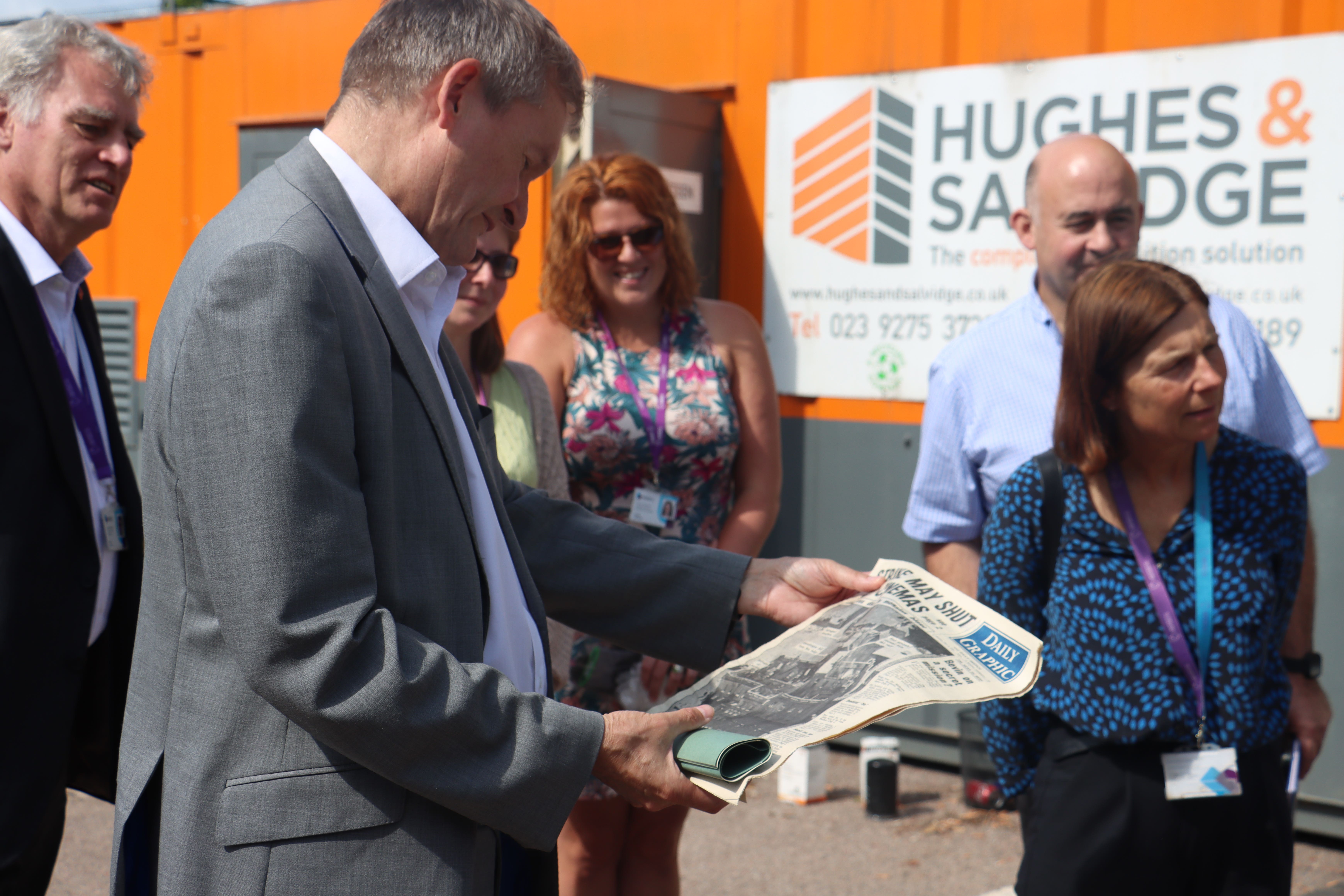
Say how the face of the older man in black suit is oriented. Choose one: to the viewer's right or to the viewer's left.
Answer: to the viewer's right

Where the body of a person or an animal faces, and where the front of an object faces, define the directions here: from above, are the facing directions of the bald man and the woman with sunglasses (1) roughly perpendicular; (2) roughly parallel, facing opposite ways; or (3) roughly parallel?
roughly parallel

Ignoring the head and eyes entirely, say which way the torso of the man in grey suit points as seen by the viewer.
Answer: to the viewer's right

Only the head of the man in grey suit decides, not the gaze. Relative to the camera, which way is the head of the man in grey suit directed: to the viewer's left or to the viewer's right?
to the viewer's right

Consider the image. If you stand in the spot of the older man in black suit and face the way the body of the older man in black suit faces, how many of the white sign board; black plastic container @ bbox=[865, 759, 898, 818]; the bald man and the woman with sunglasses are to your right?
0

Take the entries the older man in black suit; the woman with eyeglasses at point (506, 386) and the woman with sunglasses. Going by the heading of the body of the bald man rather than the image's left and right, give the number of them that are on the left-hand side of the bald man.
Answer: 0

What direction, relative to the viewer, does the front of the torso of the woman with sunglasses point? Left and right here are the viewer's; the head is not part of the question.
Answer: facing the viewer

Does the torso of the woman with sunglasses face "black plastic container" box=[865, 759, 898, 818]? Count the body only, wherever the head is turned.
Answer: no

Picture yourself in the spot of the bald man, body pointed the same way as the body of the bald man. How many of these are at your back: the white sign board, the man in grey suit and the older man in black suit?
1

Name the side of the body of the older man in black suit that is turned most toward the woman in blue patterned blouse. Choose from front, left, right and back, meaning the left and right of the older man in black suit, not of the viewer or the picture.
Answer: front

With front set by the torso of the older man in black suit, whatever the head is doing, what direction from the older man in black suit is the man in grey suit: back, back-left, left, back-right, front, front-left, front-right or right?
front-right

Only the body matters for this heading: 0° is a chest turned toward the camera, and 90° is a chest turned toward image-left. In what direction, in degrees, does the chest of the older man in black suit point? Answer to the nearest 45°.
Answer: approximately 315°

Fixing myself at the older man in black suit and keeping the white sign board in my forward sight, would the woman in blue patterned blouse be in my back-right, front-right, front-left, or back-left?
front-right

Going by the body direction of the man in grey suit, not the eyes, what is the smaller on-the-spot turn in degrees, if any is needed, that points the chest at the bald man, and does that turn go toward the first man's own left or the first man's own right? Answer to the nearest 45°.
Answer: approximately 45° to the first man's own left

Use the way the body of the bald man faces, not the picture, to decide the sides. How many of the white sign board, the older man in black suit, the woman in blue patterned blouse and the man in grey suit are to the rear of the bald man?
1

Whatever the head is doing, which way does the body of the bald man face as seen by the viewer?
toward the camera

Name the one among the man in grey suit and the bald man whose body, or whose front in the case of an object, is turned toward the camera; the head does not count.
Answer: the bald man
